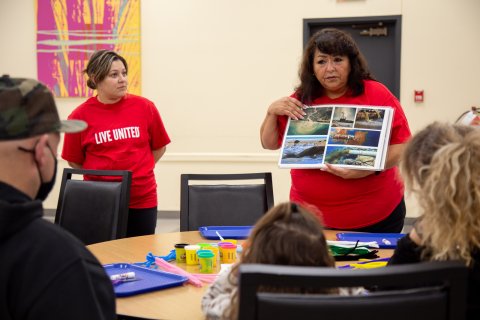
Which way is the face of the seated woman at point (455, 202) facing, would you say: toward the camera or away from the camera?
away from the camera

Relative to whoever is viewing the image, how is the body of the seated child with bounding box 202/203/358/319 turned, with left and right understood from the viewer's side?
facing away from the viewer

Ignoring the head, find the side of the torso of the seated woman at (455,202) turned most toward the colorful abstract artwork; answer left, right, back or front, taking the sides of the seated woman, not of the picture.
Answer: front

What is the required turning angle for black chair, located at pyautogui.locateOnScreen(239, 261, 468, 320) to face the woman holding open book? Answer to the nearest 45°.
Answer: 0° — it already faces them

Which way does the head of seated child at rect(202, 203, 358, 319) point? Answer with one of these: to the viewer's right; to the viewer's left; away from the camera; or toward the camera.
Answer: away from the camera

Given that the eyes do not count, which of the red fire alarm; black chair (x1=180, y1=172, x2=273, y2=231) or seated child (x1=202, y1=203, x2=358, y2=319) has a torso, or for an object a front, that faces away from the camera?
the seated child

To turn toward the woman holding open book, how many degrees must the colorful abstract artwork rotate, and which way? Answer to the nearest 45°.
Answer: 0° — it already faces them

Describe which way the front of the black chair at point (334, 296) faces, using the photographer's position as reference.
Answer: facing away from the viewer

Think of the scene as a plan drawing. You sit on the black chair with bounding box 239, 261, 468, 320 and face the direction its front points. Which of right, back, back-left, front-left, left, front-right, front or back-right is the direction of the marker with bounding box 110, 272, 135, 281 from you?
front-left

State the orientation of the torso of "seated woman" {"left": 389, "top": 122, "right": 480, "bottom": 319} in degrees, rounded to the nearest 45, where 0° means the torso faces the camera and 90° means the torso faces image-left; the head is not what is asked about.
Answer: approximately 135°

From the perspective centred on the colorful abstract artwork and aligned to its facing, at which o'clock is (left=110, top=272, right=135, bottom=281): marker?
The marker is roughly at 12 o'clock from the colorful abstract artwork.

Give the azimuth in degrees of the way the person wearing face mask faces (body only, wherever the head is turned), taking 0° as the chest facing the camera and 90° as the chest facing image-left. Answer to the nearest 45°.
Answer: approximately 225°
